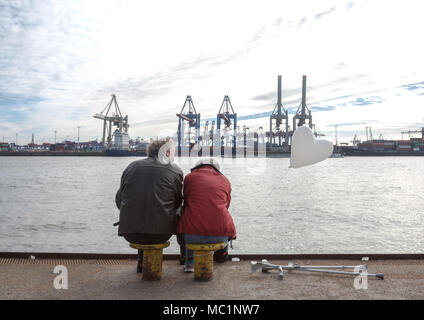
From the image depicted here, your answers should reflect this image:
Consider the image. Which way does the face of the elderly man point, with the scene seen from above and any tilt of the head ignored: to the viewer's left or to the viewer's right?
to the viewer's right

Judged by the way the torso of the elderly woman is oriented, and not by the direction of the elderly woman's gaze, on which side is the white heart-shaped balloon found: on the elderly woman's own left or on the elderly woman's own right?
on the elderly woman's own right

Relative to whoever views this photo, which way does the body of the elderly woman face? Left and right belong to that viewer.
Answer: facing away from the viewer
